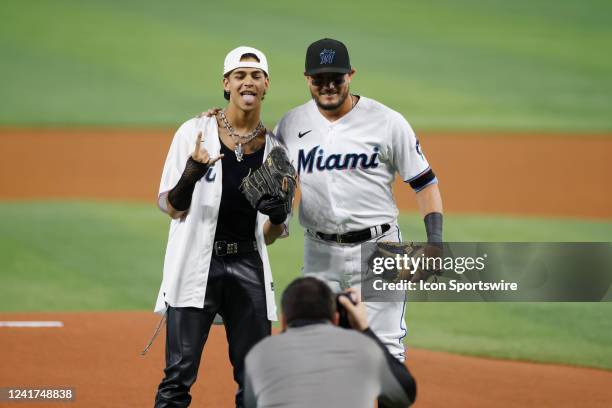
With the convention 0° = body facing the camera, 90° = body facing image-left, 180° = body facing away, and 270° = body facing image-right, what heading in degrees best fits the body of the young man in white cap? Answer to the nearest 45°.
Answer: approximately 0°

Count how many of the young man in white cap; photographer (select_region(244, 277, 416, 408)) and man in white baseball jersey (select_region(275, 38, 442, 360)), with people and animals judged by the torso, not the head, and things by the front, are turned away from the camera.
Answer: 1

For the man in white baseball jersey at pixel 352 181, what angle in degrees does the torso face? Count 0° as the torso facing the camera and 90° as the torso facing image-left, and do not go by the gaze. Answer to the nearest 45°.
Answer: approximately 0°

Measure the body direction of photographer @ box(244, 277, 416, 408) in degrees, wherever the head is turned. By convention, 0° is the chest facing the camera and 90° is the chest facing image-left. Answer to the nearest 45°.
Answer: approximately 180°

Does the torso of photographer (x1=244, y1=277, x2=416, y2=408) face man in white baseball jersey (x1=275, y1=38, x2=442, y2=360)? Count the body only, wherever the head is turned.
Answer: yes

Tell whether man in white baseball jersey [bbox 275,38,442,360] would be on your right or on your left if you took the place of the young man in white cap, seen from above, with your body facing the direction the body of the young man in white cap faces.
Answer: on your left

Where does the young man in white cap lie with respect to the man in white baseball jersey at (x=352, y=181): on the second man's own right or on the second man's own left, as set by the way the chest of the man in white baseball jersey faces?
on the second man's own right

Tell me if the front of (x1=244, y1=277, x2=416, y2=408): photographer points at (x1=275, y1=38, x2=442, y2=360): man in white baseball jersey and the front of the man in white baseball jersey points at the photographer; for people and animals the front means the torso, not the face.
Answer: yes

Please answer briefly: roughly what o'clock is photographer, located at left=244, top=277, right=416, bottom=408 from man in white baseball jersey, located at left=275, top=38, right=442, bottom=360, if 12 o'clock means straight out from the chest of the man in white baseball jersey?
The photographer is roughly at 12 o'clock from the man in white baseball jersey.

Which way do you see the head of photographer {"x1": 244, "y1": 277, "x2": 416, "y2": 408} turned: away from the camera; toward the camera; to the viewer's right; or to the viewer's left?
away from the camera

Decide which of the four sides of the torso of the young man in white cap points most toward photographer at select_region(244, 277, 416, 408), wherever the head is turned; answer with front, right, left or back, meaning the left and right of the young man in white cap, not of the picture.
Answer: front

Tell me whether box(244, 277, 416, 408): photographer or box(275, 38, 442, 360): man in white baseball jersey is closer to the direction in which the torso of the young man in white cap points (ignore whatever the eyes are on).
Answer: the photographer
